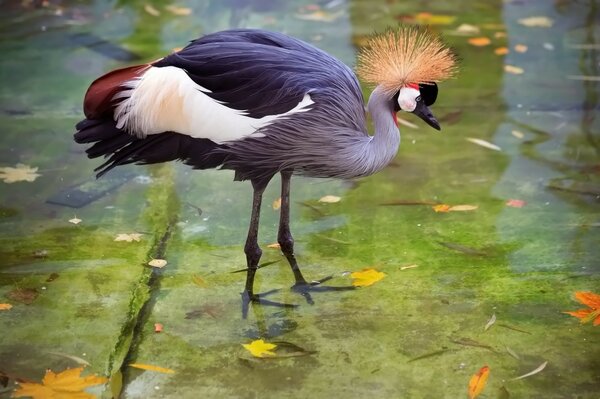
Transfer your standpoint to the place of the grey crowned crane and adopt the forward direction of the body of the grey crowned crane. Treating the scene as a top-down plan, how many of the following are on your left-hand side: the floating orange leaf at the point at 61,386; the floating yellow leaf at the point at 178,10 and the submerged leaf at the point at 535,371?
1

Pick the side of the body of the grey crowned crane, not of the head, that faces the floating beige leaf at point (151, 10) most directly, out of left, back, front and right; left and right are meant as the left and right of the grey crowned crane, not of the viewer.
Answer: left

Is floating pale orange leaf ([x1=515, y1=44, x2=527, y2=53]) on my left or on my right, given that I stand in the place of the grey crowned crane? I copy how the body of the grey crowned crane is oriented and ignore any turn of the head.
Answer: on my left

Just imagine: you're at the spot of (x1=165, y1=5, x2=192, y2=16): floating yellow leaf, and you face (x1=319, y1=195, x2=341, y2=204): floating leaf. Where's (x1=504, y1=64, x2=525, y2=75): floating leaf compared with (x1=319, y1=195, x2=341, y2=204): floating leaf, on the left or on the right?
left

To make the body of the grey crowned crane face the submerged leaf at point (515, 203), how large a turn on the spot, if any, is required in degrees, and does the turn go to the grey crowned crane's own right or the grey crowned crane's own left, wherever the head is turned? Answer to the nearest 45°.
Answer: approximately 45° to the grey crowned crane's own left

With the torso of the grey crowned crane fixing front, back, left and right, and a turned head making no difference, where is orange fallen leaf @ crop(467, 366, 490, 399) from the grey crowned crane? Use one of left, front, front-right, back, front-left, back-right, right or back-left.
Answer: front-right

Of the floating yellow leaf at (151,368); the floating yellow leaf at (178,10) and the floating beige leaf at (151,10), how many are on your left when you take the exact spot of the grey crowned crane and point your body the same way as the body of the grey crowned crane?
2

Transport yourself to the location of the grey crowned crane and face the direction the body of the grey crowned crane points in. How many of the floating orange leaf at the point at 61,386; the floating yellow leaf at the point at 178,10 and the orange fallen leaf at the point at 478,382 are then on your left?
1

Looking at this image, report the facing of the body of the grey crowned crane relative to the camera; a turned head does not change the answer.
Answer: to the viewer's right
